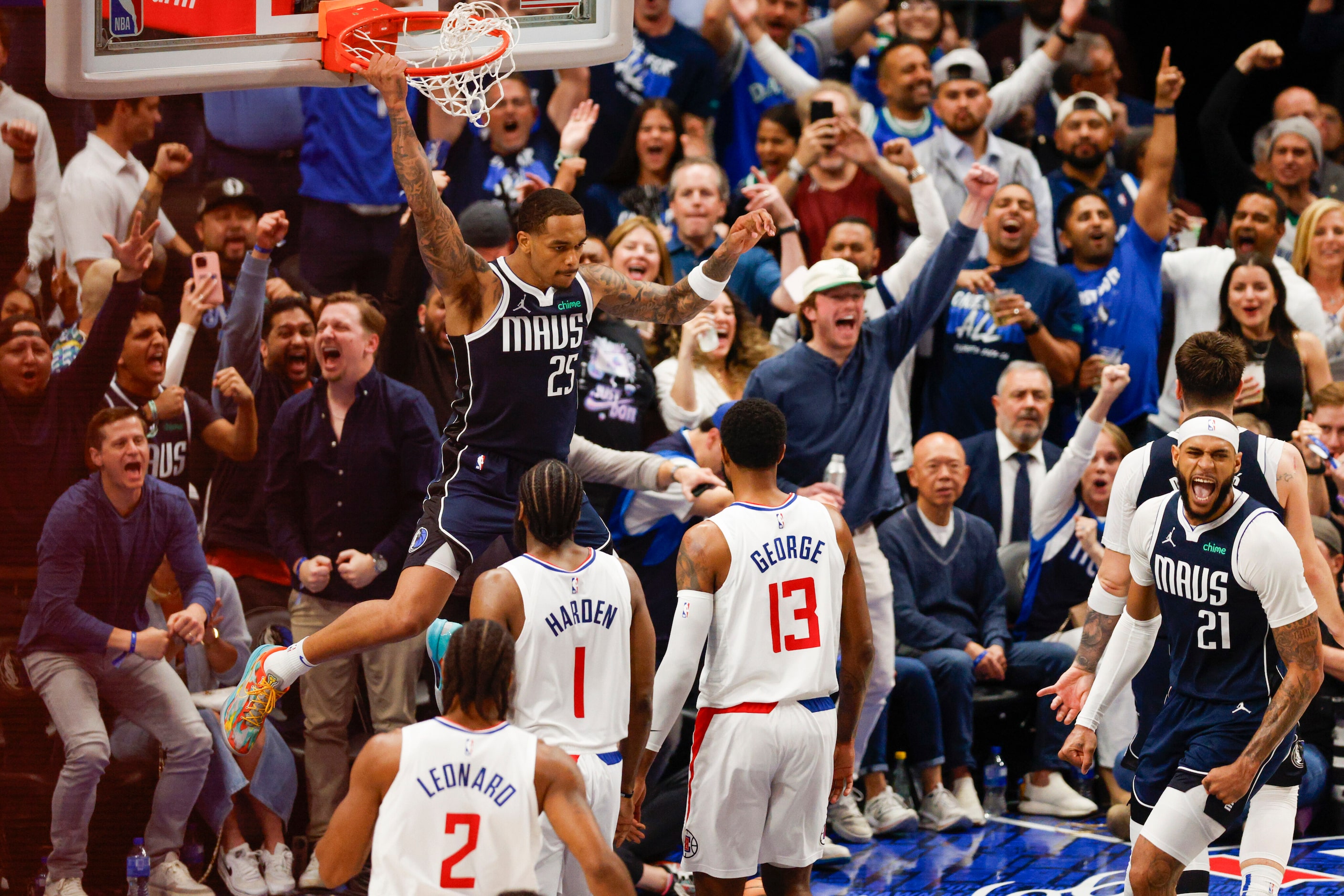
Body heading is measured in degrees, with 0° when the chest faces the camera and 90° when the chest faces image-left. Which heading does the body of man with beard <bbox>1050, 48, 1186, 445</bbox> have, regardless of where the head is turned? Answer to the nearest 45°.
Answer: approximately 45°

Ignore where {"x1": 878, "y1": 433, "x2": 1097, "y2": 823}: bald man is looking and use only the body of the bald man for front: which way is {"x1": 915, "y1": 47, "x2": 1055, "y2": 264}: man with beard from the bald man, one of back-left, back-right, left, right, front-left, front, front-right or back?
back-left

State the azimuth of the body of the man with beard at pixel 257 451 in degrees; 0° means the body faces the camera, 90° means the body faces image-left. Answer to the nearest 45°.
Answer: approximately 315°

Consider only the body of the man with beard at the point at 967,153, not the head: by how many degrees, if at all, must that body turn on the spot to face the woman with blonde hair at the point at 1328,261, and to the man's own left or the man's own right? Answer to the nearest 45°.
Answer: approximately 90° to the man's own left

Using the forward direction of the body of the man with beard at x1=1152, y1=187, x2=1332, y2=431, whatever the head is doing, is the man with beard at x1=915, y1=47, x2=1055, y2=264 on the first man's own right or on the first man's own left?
on the first man's own right

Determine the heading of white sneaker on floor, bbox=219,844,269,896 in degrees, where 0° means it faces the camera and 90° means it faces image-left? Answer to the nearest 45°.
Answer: approximately 315°

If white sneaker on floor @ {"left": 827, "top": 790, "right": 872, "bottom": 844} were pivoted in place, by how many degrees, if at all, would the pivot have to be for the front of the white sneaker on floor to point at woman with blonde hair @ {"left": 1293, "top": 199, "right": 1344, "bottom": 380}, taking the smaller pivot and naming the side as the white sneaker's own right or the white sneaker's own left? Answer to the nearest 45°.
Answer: approximately 90° to the white sneaker's own left

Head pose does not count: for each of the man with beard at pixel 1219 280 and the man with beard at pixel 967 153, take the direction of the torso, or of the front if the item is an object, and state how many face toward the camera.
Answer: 2
